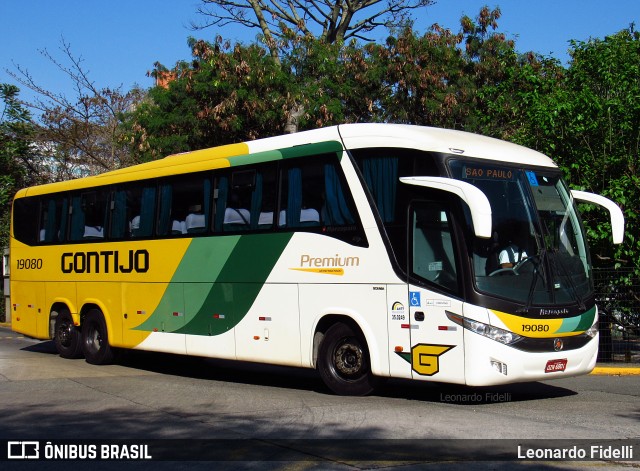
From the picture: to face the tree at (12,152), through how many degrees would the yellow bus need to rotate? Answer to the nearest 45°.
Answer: approximately 180°

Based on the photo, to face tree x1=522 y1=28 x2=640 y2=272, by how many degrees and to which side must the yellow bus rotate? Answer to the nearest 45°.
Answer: approximately 90° to its left

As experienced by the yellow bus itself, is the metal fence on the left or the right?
on its left

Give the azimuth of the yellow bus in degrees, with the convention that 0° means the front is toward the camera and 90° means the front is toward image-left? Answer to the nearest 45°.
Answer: approximately 315°

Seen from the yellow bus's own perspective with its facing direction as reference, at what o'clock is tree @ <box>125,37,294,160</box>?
The tree is roughly at 7 o'clock from the yellow bus.

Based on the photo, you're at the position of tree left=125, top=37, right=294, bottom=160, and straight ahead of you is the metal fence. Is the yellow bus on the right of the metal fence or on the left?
right

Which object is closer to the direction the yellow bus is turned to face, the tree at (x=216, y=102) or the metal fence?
the metal fence
